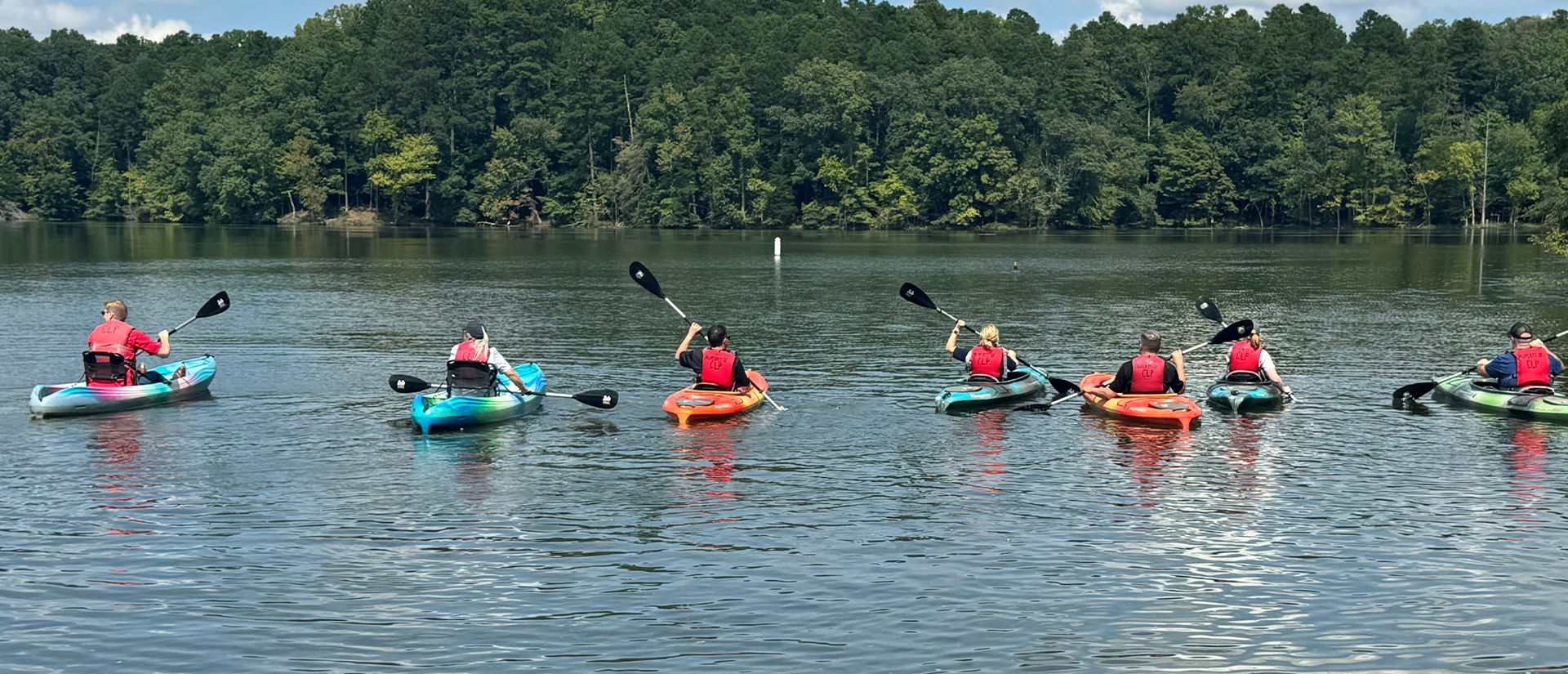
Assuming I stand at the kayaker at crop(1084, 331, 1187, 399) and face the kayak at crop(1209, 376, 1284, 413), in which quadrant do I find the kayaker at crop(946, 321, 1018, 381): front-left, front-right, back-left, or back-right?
back-left

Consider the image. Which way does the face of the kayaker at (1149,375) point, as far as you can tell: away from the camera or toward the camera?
away from the camera

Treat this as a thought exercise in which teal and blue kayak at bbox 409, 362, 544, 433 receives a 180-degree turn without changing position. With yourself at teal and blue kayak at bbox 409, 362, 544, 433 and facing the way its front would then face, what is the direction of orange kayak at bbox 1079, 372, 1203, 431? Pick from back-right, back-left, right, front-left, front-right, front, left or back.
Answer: back-left

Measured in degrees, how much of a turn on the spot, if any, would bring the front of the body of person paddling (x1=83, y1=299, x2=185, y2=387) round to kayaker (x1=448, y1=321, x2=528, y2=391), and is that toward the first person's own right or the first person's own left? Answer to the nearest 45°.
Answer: approximately 90° to the first person's own right

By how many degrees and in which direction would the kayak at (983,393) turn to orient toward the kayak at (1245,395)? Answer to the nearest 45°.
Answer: approximately 45° to its right

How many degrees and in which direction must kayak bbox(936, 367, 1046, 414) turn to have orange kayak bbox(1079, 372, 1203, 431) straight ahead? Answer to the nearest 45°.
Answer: approximately 90° to its right

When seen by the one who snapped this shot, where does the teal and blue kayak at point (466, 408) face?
facing away from the viewer and to the right of the viewer

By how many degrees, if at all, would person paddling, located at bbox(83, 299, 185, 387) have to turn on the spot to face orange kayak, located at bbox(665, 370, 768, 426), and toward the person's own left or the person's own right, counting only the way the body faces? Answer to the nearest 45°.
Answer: approximately 90° to the person's own right

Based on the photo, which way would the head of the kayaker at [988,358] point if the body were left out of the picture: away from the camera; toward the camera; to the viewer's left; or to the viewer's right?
away from the camera
